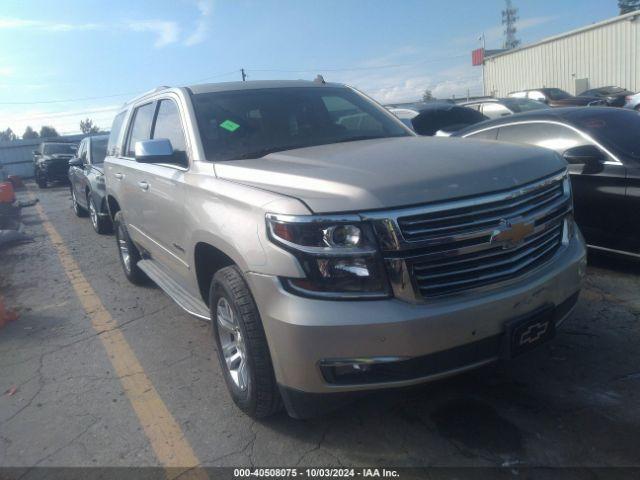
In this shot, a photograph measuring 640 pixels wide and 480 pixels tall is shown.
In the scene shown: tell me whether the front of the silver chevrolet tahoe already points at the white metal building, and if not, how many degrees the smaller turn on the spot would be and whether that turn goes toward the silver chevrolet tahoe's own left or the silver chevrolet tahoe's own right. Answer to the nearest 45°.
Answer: approximately 90° to the silver chevrolet tahoe's own left

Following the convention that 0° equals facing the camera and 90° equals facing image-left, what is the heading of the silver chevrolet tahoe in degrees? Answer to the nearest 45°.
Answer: approximately 315°

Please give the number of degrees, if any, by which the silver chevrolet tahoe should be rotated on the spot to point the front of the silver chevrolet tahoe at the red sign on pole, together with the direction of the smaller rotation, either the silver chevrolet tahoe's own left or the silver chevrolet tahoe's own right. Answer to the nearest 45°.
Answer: approximately 135° to the silver chevrolet tahoe's own left

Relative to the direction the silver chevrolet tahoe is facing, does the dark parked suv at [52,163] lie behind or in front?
behind

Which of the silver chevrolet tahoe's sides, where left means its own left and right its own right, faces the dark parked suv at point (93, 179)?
back
